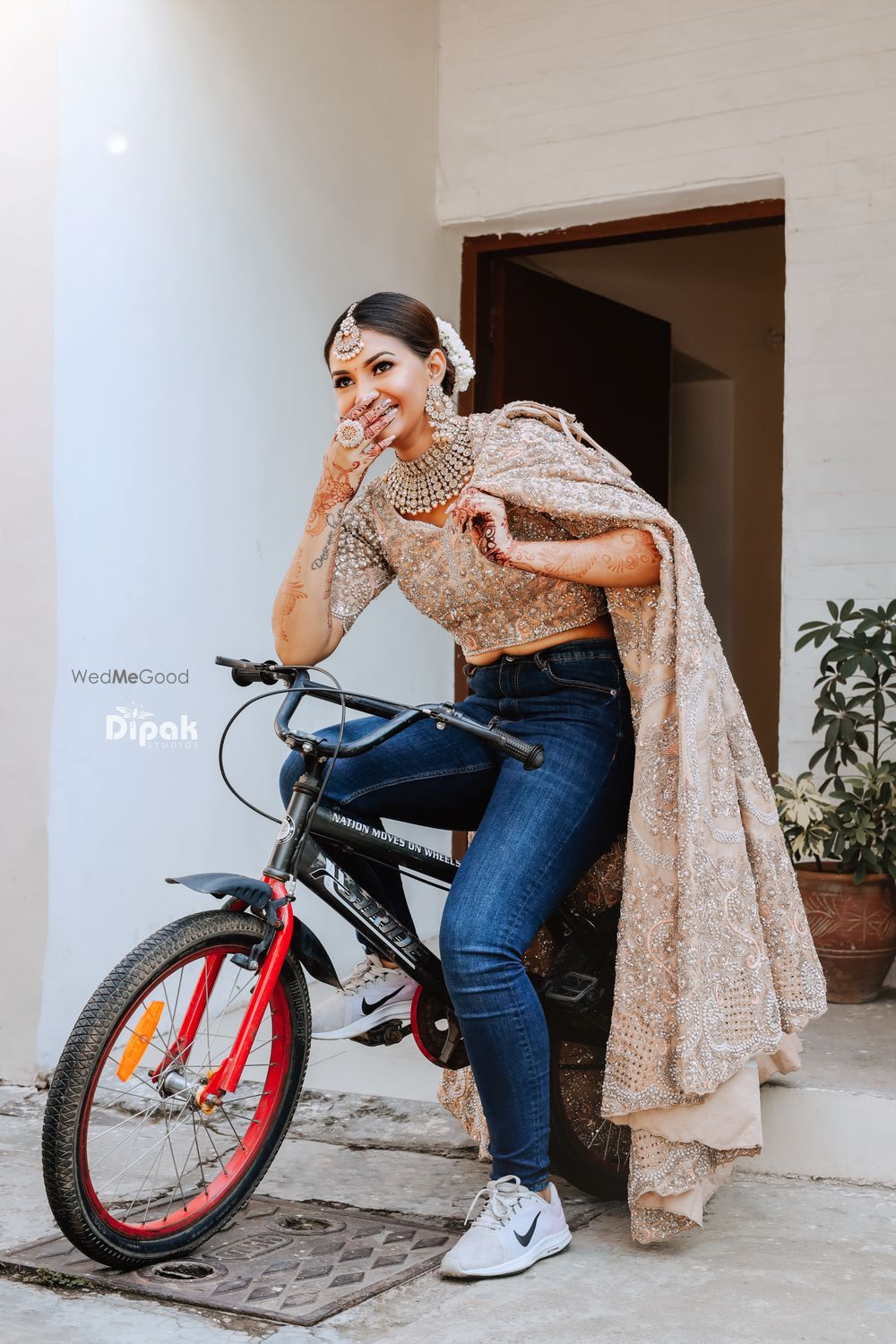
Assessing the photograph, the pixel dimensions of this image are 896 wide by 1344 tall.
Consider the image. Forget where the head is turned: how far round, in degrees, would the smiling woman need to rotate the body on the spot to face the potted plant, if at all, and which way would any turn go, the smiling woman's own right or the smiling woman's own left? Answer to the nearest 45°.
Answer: approximately 180°

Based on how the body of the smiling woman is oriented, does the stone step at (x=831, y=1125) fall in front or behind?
behind

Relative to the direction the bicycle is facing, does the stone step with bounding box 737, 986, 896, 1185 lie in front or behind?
behind

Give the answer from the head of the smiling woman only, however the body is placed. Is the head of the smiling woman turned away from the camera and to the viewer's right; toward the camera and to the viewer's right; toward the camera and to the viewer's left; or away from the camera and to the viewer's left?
toward the camera and to the viewer's left

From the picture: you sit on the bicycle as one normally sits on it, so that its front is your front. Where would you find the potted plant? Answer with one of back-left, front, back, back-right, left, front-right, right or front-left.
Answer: back

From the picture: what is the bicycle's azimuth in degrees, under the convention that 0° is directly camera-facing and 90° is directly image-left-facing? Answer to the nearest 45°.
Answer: approximately 45°
